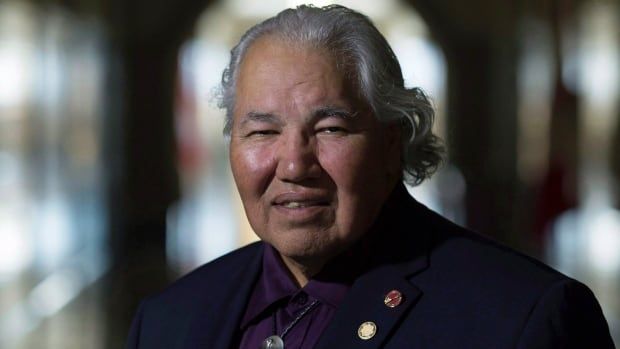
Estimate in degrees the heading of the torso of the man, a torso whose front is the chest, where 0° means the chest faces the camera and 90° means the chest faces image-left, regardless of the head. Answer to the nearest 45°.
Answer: approximately 45°
